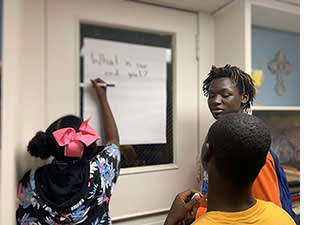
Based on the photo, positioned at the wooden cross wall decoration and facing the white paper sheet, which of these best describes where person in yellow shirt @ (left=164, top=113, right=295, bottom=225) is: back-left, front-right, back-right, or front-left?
front-left

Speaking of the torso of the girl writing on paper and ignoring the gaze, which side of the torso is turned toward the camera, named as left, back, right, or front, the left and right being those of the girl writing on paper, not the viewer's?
back

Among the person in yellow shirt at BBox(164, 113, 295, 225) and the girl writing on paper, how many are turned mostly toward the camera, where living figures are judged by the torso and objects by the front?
0

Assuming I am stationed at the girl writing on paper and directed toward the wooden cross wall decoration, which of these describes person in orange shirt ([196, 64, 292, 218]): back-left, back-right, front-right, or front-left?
front-right

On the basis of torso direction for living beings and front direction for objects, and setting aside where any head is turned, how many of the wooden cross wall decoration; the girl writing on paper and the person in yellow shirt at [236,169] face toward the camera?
1

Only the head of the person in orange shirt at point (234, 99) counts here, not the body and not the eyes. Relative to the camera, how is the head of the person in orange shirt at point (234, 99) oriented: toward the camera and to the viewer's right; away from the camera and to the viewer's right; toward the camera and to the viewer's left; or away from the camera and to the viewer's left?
toward the camera and to the viewer's left

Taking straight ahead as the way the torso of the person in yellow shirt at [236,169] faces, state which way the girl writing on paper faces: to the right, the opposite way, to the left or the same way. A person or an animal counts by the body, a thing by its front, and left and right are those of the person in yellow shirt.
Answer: the same way

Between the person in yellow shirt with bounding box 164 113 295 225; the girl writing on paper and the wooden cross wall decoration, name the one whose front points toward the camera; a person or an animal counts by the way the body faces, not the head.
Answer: the wooden cross wall decoration

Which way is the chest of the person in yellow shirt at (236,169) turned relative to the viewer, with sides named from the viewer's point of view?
facing away from the viewer and to the left of the viewer

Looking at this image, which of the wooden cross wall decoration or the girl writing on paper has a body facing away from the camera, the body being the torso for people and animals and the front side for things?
the girl writing on paper

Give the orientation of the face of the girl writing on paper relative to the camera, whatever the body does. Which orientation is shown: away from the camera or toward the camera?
away from the camera

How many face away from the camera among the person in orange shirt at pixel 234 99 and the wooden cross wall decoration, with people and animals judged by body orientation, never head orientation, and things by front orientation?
0

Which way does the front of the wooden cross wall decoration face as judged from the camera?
facing the viewer
